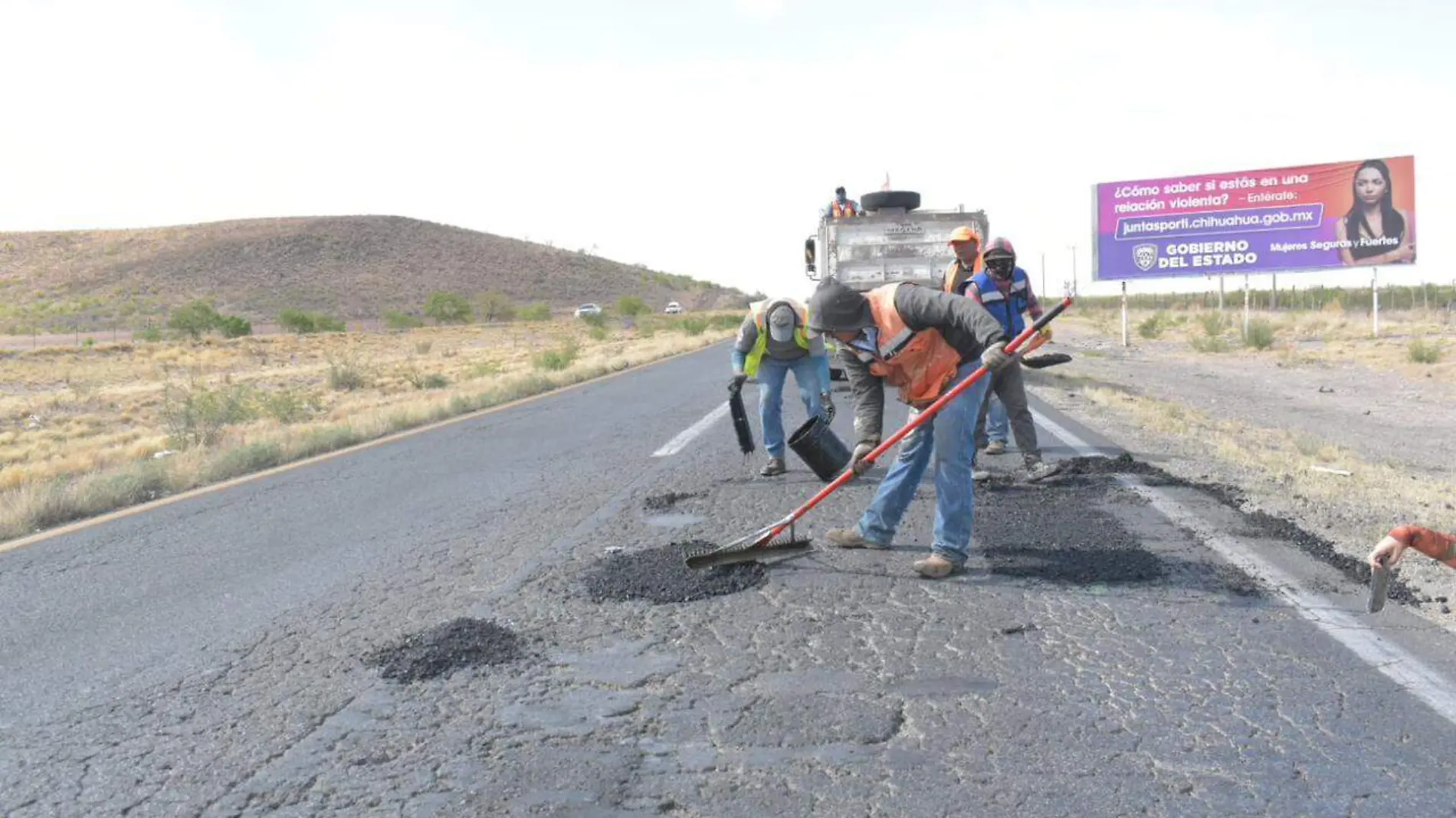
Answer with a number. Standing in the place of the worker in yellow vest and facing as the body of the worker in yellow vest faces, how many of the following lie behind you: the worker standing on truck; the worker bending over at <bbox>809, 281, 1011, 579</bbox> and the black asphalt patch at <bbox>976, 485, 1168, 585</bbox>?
1

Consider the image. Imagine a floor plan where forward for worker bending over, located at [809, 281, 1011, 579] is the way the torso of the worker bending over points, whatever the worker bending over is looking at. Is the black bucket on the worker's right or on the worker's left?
on the worker's right

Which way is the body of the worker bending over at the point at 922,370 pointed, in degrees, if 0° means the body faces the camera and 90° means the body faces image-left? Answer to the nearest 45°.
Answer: approximately 45°

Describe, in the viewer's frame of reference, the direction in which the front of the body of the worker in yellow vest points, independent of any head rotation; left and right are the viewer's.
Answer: facing the viewer

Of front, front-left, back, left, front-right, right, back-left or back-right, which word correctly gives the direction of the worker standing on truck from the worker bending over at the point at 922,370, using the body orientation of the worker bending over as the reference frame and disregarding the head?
back-right

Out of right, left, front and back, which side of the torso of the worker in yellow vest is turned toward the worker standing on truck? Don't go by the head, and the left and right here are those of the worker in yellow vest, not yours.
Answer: back

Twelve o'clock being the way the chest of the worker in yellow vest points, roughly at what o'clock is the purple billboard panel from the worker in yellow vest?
The purple billboard panel is roughly at 7 o'clock from the worker in yellow vest.

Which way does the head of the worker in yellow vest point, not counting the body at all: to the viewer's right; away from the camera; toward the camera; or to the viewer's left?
toward the camera

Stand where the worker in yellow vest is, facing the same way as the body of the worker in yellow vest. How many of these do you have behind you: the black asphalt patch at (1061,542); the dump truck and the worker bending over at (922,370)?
1

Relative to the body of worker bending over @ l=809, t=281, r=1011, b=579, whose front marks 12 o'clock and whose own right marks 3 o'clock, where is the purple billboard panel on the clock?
The purple billboard panel is roughly at 5 o'clock from the worker bending over.

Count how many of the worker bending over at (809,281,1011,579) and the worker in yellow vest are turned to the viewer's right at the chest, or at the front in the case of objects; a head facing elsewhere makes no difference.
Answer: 0

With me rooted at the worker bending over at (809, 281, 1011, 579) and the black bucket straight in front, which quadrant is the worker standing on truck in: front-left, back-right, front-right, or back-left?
front-right
